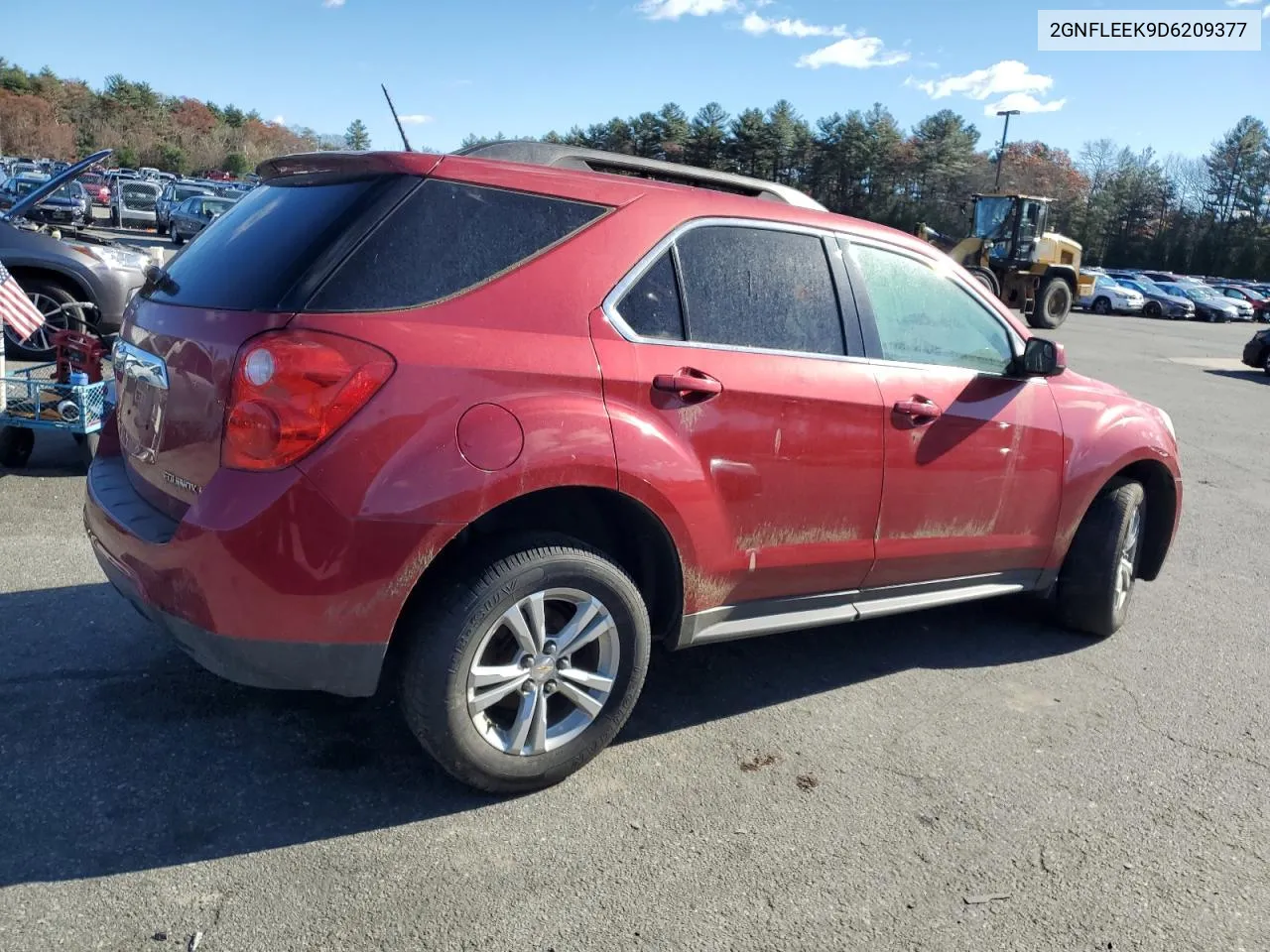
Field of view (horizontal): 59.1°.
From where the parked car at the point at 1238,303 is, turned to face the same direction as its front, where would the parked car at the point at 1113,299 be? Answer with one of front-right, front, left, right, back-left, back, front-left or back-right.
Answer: right

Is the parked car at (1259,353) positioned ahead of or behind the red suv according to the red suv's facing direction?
ahead

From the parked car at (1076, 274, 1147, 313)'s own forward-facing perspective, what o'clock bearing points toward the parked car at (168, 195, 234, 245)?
the parked car at (168, 195, 234, 245) is roughly at 3 o'clock from the parked car at (1076, 274, 1147, 313).

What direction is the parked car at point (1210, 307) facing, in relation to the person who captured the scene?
facing the viewer and to the right of the viewer

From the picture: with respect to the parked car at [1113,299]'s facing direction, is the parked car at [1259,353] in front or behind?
in front

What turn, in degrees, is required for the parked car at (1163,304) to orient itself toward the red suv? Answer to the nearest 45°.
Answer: approximately 45° to its right

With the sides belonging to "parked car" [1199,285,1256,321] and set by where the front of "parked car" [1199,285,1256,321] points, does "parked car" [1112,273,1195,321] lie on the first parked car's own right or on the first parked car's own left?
on the first parked car's own right

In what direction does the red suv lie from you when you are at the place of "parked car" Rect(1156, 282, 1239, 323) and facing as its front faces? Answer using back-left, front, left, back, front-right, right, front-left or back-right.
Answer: front-right

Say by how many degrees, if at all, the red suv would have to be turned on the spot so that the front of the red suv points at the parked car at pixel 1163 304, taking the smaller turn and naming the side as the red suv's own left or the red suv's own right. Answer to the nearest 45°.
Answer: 0° — it already faces it

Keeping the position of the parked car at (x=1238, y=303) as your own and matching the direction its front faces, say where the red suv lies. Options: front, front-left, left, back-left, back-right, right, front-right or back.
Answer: front-right

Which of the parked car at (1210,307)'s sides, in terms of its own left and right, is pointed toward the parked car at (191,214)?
right

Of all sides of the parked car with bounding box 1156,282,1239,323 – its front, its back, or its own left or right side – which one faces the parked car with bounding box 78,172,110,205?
right

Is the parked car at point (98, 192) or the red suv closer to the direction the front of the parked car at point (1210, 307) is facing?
the red suv

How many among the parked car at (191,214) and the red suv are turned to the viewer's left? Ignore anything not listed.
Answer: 0

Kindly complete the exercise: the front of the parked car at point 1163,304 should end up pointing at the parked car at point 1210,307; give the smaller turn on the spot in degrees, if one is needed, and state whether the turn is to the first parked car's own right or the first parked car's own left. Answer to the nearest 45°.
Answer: approximately 90° to the first parked car's own left

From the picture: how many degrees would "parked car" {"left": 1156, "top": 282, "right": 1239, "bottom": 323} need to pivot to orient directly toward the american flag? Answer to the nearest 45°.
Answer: approximately 45° to its right
